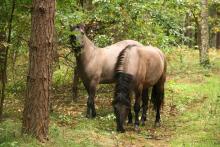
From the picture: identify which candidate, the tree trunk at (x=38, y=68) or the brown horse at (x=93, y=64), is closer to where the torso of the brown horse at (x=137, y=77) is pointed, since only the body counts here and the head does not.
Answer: the tree trunk

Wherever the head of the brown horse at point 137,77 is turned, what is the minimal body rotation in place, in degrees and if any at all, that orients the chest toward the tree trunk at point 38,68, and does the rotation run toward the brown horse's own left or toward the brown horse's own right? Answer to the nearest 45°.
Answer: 0° — it already faces it

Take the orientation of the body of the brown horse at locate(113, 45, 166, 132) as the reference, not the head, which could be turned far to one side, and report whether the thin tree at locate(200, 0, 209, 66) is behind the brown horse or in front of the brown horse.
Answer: behind

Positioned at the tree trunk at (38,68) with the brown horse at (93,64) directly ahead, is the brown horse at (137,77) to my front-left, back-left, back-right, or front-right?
front-right

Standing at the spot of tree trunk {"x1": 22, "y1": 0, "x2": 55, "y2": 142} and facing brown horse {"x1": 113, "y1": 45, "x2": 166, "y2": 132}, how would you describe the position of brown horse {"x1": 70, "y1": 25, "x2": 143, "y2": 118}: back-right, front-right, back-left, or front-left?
front-left

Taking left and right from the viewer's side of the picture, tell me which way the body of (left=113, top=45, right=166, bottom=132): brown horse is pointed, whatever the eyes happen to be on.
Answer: facing the viewer and to the left of the viewer

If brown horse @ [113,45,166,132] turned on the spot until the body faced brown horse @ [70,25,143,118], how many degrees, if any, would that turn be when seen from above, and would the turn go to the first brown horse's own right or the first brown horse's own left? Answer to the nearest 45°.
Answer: approximately 90° to the first brown horse's own right

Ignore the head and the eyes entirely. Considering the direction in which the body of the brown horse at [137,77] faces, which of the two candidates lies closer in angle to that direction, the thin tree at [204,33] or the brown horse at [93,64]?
the brown horse
